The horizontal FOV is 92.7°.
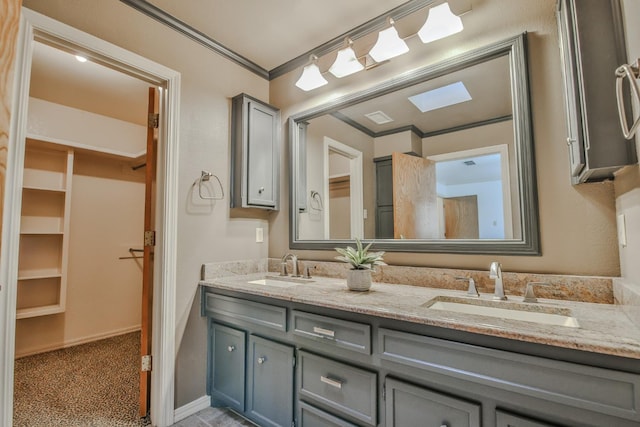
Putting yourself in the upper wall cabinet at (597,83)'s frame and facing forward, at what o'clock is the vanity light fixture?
The vanity light fixture is roughly at 12 o'clock from the upper wall cabinet.

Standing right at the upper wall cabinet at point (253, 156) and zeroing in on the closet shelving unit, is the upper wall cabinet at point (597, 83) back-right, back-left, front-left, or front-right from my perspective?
back-left

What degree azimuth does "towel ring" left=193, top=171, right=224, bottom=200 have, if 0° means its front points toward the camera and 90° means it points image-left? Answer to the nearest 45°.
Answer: approximately 315°

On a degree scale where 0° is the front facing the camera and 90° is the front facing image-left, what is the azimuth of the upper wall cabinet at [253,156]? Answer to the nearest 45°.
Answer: approximately 315°

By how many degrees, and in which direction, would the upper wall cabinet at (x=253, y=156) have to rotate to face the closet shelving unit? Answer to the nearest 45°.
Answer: approximately 180°

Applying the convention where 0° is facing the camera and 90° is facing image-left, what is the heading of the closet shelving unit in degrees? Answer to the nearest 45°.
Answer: approximately 315°

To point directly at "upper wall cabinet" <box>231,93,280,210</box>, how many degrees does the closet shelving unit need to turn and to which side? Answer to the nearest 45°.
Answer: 0° — it already faces it

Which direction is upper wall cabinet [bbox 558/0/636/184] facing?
to the viewer's left
